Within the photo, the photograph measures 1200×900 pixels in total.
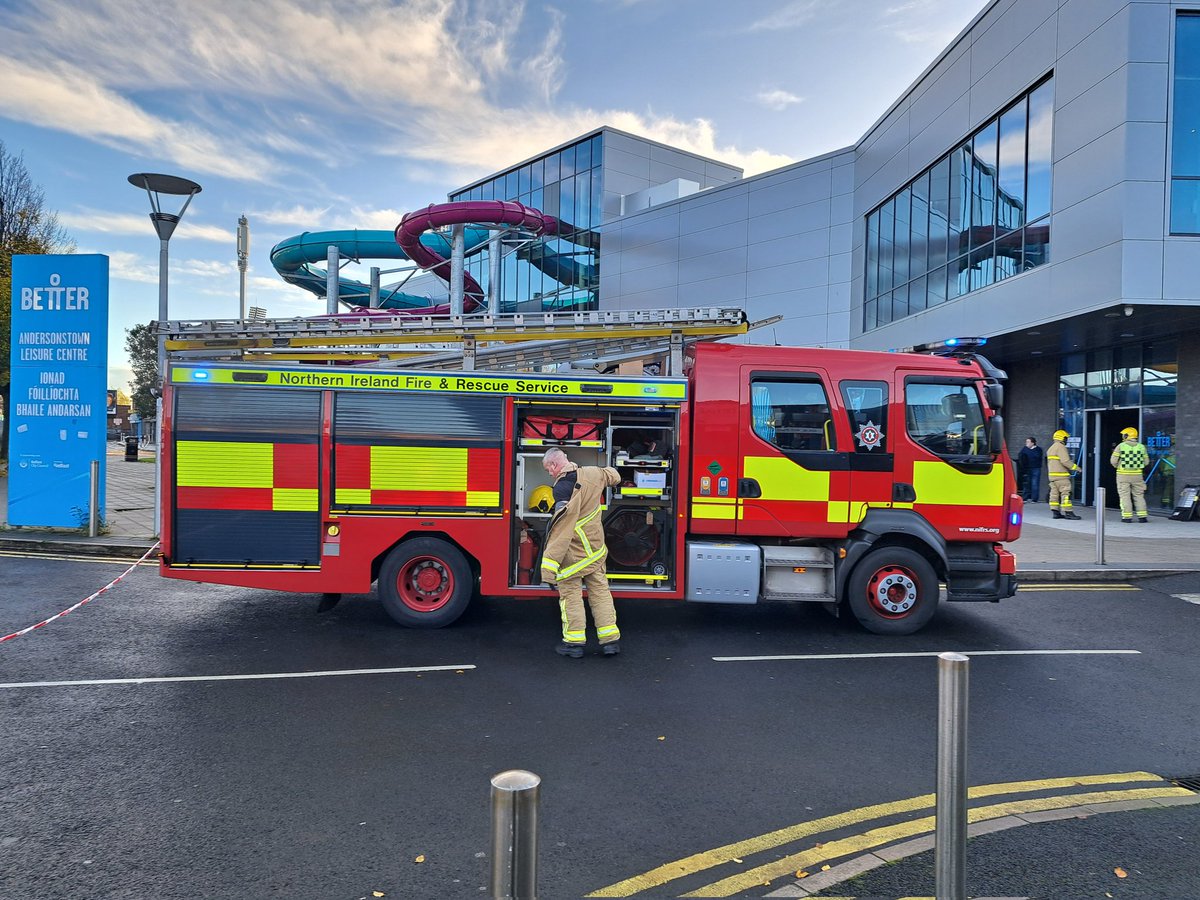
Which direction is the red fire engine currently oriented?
to the viewer's right

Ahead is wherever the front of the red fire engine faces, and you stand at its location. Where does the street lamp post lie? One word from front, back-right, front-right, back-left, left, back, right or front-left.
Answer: back-left

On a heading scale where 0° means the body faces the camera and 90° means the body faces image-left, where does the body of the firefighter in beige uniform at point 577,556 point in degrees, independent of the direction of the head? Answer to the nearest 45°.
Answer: approximately 135°

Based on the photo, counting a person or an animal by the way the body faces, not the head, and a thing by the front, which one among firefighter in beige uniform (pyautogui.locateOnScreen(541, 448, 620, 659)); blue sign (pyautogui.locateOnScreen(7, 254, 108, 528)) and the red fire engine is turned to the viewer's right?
the red fire engine

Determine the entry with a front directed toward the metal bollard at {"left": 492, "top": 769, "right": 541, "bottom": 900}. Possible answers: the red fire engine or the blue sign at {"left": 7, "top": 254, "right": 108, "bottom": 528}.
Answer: the blue sign

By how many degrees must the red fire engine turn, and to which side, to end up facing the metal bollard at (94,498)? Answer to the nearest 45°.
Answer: approximately 135° to its left

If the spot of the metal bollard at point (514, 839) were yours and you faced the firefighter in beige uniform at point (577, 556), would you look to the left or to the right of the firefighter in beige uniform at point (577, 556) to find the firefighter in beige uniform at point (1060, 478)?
right
